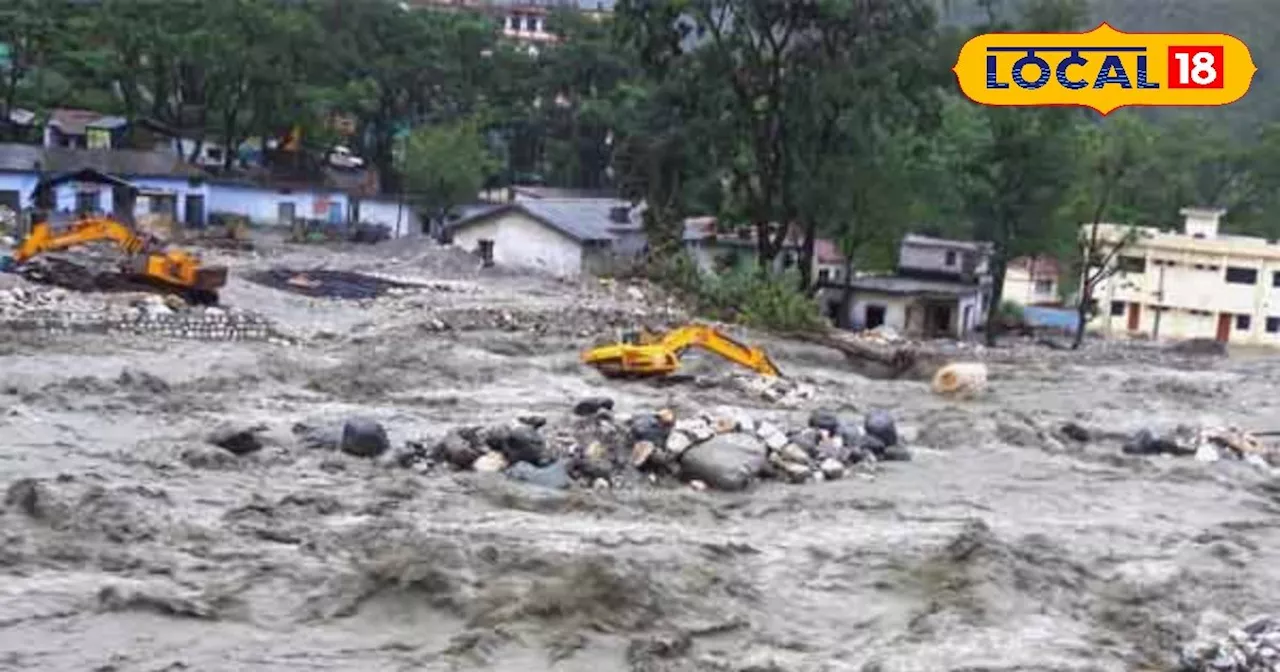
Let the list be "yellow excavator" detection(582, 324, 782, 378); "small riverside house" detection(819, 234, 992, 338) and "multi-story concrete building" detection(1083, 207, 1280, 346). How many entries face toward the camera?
2

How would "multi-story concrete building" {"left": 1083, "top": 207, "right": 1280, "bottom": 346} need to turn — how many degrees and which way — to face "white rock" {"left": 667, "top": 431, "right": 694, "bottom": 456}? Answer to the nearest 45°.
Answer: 0° — it already faces it

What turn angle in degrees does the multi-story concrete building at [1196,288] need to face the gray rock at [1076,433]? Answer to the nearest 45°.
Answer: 0° — it already faces it

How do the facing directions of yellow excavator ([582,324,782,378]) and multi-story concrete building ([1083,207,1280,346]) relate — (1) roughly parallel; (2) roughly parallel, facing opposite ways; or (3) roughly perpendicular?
roughly perpendicular

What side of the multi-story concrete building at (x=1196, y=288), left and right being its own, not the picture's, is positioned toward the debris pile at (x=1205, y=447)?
front

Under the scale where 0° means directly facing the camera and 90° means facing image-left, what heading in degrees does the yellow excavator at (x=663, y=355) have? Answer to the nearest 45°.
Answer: approximately 270°

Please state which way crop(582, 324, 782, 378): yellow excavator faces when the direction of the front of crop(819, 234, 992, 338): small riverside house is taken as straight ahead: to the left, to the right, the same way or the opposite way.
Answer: to the left

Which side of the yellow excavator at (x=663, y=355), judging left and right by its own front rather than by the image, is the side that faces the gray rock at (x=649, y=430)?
right

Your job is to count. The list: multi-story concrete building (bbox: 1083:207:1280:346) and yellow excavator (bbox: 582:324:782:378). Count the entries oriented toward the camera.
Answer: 1

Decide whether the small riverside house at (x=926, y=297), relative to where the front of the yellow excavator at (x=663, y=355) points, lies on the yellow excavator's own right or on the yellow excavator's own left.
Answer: on the yellow excavator's own left

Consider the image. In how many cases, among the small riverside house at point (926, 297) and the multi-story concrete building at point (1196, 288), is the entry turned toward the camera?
2
